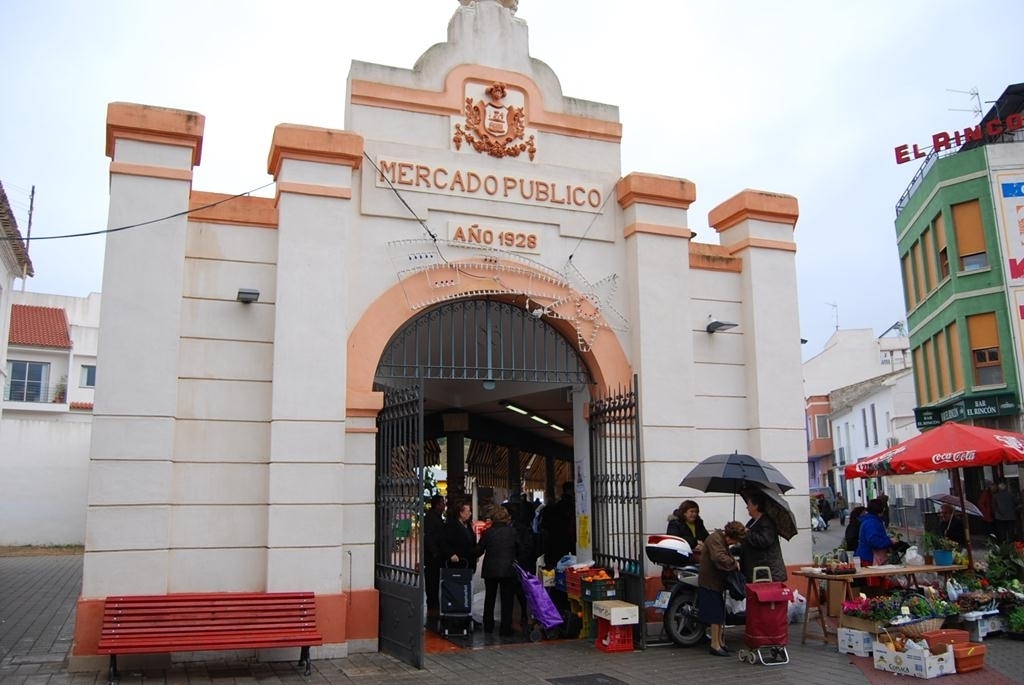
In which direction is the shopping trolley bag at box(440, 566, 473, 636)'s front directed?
toward the camera

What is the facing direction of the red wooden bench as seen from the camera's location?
facing the viewer

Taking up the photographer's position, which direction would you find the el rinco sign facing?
facing the viewer and to the left of the viewer

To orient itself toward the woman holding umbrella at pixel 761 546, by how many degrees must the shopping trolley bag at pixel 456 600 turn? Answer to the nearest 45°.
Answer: approximately 90° to its left

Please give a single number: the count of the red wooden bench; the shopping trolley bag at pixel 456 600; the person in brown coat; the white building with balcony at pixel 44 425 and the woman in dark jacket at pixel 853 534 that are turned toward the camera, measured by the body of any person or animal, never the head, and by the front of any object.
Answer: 3

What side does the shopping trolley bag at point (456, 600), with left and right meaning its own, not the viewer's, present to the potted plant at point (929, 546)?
left

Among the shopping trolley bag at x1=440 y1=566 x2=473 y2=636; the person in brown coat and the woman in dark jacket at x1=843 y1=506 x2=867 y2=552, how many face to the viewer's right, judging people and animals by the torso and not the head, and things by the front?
2

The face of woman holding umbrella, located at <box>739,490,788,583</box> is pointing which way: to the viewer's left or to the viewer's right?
to the viewer's left

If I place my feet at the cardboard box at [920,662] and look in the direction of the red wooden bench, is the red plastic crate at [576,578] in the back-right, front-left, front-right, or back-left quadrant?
front-right

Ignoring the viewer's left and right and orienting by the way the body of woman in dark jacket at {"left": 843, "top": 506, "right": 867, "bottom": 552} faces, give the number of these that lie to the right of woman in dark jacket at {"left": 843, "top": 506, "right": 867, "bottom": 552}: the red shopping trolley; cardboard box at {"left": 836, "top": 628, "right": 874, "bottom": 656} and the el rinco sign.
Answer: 2

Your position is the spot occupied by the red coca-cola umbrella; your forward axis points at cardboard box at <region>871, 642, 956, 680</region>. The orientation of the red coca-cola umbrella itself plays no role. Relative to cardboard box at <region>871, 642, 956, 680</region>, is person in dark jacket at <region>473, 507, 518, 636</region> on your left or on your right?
right

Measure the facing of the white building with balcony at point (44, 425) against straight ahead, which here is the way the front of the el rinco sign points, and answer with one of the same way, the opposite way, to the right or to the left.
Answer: to the left

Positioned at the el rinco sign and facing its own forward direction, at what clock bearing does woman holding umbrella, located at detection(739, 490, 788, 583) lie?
The woman holding umbrella is roughly at 11 o'clock from the el rinco sign.

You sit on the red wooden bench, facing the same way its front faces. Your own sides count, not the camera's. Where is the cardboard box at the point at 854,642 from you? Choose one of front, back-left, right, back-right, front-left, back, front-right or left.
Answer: left

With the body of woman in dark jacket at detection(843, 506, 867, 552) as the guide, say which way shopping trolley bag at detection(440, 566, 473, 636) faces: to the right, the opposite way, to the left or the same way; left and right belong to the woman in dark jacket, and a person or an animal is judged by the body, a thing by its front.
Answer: to the right

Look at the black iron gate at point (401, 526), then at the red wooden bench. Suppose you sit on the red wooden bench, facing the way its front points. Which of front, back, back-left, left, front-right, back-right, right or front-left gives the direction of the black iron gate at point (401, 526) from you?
left

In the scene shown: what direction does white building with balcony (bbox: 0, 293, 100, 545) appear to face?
toward the camera

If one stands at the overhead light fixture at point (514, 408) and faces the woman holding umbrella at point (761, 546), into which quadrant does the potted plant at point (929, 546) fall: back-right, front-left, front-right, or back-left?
front-left

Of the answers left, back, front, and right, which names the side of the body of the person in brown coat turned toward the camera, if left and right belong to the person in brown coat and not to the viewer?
right
